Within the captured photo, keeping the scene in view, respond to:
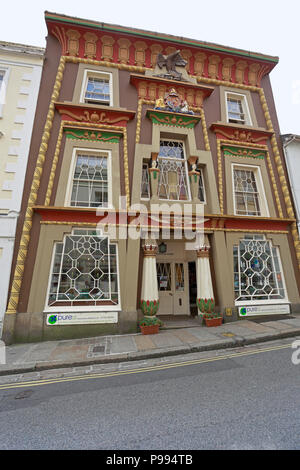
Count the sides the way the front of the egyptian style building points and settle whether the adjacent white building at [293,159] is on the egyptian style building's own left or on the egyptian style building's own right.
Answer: on the egyptian style building's own left

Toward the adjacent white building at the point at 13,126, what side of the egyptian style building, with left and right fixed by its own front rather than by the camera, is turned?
right

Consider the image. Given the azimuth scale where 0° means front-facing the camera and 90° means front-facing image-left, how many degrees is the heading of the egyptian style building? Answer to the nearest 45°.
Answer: approximately 0°
